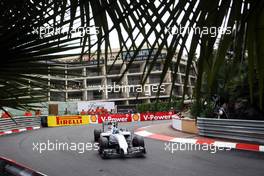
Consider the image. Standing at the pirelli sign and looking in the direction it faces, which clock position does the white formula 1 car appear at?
The white formula 1 car is roughly at 12 o'clock from the pirelli sign.

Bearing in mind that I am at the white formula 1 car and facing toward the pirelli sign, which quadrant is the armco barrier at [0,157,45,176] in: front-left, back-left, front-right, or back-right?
back-left

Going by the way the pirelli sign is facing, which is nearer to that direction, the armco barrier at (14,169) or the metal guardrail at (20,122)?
the armco barrier

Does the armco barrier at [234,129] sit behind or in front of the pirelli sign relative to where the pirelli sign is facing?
in front

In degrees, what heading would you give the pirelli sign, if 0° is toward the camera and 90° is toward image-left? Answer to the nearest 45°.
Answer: approximately 0°

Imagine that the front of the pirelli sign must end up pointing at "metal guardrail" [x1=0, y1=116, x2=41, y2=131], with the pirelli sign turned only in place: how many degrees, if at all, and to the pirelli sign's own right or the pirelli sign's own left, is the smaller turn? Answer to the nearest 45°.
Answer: approximately 45° to the pirelli sign's own right

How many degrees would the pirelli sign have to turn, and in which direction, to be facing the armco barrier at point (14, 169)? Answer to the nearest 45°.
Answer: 0° — it already faces it
